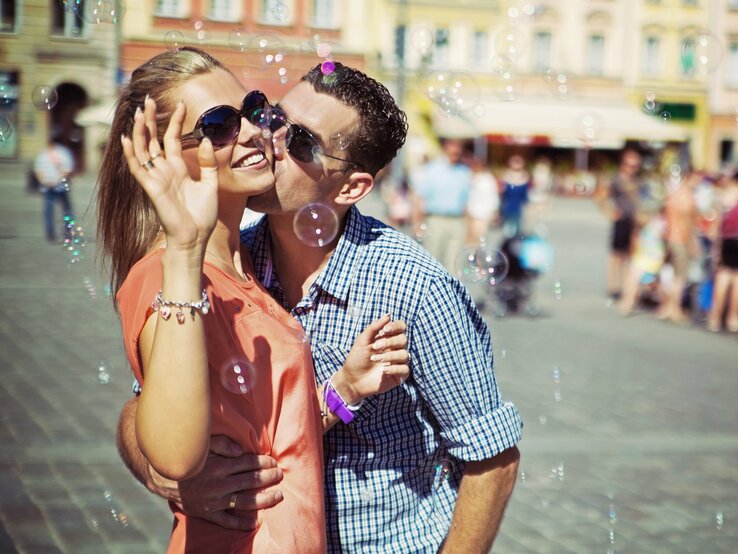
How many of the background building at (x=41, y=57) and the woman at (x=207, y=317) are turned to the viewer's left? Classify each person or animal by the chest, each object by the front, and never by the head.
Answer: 0

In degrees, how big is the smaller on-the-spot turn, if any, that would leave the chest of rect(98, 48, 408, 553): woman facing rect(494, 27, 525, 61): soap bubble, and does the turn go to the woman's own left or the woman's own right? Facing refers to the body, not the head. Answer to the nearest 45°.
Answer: approximately 135° to the woman's own left

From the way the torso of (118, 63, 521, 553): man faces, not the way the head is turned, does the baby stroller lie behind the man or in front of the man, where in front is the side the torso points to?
behind

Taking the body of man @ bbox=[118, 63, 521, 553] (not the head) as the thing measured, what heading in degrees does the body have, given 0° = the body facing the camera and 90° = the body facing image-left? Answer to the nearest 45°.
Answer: approximately 45°

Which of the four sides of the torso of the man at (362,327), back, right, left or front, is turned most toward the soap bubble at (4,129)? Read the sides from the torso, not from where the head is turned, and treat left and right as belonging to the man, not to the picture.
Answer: right

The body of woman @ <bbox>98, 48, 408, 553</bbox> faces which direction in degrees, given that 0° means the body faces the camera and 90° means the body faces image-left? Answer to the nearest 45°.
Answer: approximately 315°

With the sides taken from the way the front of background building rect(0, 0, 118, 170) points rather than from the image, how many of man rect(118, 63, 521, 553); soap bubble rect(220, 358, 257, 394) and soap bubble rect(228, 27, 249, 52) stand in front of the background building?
3

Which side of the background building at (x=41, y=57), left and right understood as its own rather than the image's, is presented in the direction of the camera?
front
